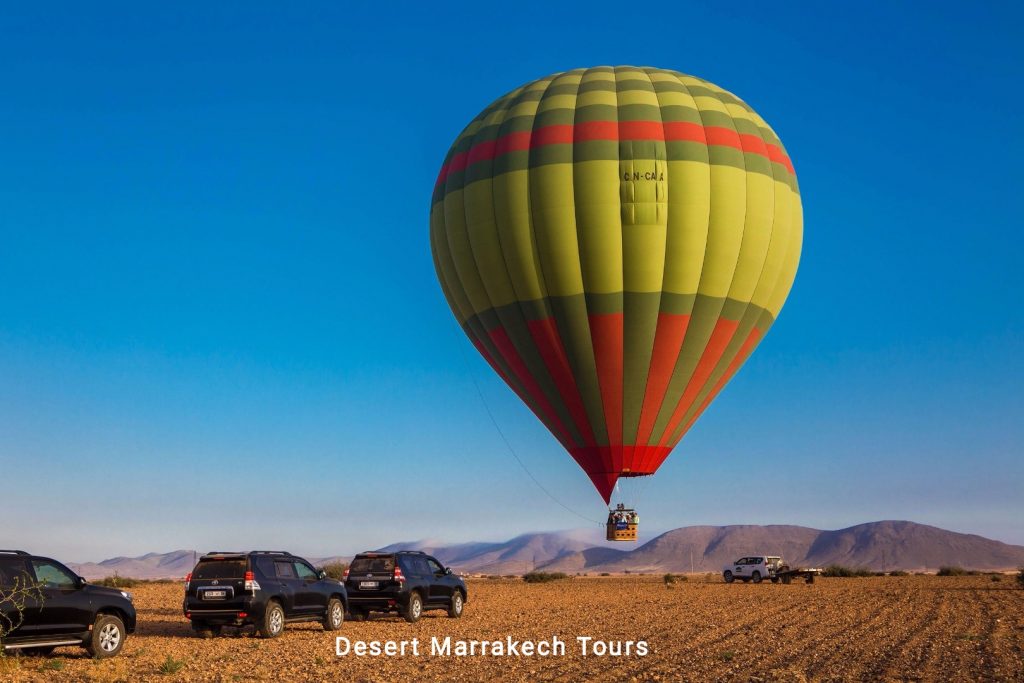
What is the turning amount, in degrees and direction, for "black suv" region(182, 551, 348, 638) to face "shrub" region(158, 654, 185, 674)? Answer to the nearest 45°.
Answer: approximately 135° to its right

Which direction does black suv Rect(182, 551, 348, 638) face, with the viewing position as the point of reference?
facing away from the viewer and to the right of the viewer

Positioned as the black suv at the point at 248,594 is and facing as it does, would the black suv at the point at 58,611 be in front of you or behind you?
behind

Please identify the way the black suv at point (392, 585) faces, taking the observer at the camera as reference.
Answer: facing away from the viewer and to the right of the viewer

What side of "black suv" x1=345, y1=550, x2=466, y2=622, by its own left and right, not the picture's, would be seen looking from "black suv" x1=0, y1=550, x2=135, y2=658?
back

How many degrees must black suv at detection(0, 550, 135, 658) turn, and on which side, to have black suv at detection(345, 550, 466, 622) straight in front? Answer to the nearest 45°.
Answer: approximately 45° to its left

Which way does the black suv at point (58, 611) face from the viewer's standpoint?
to the viewer's right
